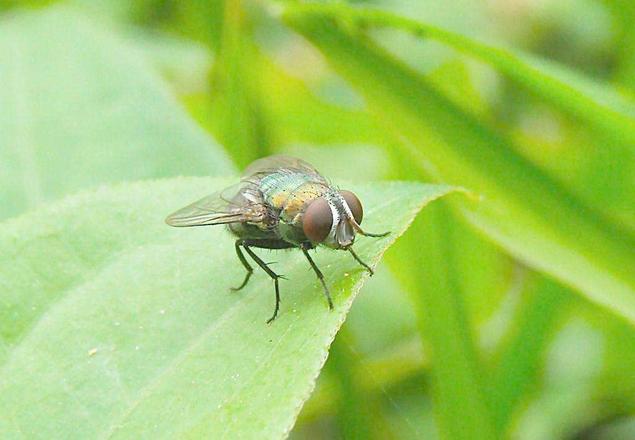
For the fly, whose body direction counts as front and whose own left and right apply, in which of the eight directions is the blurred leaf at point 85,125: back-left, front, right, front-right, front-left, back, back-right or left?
back

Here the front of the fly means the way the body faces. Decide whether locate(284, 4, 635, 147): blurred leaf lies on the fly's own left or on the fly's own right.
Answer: on the fly's own left

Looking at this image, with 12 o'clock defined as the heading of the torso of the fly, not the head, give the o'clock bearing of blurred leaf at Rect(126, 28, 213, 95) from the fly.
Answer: The blurred leaf is roughly at 7 o'clock from the fly.

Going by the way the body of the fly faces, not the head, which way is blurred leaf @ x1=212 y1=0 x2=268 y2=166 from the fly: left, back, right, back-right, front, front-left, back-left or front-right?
back-left

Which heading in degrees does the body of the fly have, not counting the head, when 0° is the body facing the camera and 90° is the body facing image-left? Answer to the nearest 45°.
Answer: approximately 315°
